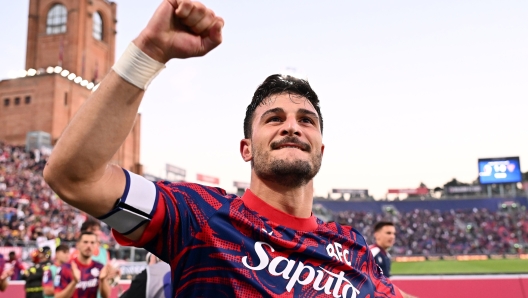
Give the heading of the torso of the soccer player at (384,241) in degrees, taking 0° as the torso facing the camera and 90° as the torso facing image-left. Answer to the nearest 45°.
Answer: approximately 315°

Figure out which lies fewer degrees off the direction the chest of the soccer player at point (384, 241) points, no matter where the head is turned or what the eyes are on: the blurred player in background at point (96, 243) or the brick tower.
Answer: the blurred player in background

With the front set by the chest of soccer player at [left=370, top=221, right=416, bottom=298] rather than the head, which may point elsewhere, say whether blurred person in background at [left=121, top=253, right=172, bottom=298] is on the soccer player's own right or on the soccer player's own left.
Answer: on the soccer player's own right

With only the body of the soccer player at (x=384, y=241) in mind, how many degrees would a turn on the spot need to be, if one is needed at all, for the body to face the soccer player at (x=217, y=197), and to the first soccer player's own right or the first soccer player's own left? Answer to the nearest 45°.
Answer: approximately 45° to the first soccer player's own right

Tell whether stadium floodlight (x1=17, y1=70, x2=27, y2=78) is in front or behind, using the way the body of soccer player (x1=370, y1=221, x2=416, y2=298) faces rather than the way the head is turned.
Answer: behind

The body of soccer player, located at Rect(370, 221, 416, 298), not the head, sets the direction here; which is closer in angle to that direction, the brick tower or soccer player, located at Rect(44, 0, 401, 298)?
the soccer player

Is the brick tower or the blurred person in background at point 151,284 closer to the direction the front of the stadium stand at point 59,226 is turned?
the blurred person in background

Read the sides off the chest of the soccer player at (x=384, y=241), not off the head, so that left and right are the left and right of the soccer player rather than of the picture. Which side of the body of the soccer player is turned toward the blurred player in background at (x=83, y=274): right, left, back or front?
right

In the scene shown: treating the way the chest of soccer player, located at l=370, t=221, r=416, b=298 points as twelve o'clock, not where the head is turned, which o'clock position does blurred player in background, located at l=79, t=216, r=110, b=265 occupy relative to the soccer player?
The blurred player in background is roughly at 3 o'clock from the soccer player.

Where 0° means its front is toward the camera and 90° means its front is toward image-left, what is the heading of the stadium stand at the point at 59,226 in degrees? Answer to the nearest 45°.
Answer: approximately 0°
